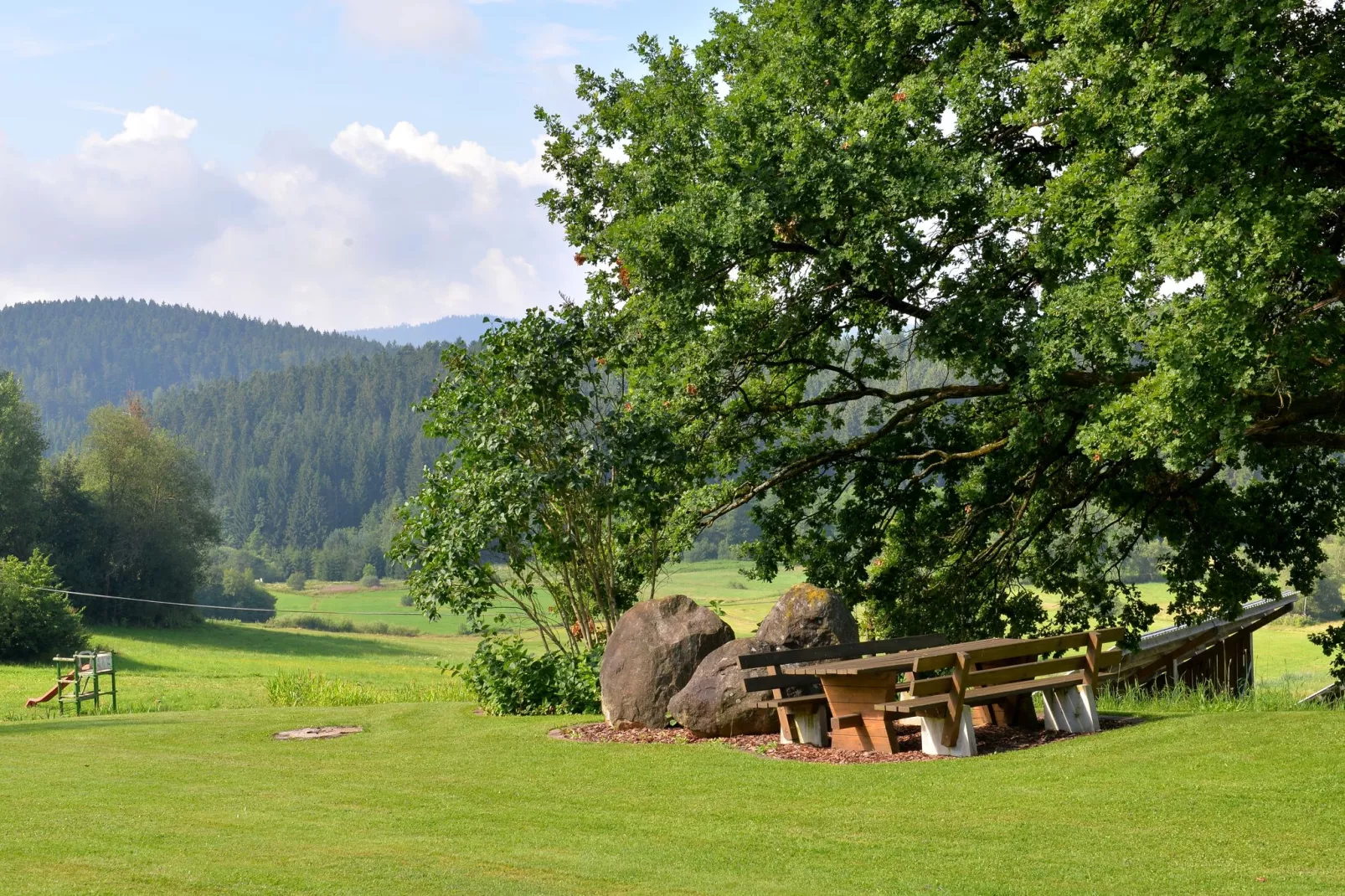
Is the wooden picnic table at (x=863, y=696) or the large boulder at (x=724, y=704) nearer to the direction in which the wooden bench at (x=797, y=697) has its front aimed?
the wooden picnic table

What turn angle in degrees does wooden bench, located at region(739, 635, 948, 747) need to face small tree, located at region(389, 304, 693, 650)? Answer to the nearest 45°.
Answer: approximately 180°

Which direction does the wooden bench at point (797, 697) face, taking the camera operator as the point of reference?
facing the viewer and to the right of the viewer

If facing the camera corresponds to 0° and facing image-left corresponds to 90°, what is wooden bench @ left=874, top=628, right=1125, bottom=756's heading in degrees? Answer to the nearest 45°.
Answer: approximately 135°

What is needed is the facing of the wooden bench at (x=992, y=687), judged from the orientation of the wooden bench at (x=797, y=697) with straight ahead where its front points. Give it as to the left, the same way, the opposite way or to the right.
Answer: the opposite way

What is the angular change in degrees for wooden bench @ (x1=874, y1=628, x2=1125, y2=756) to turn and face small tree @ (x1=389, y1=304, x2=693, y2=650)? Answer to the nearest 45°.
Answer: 0° — it already faces it
